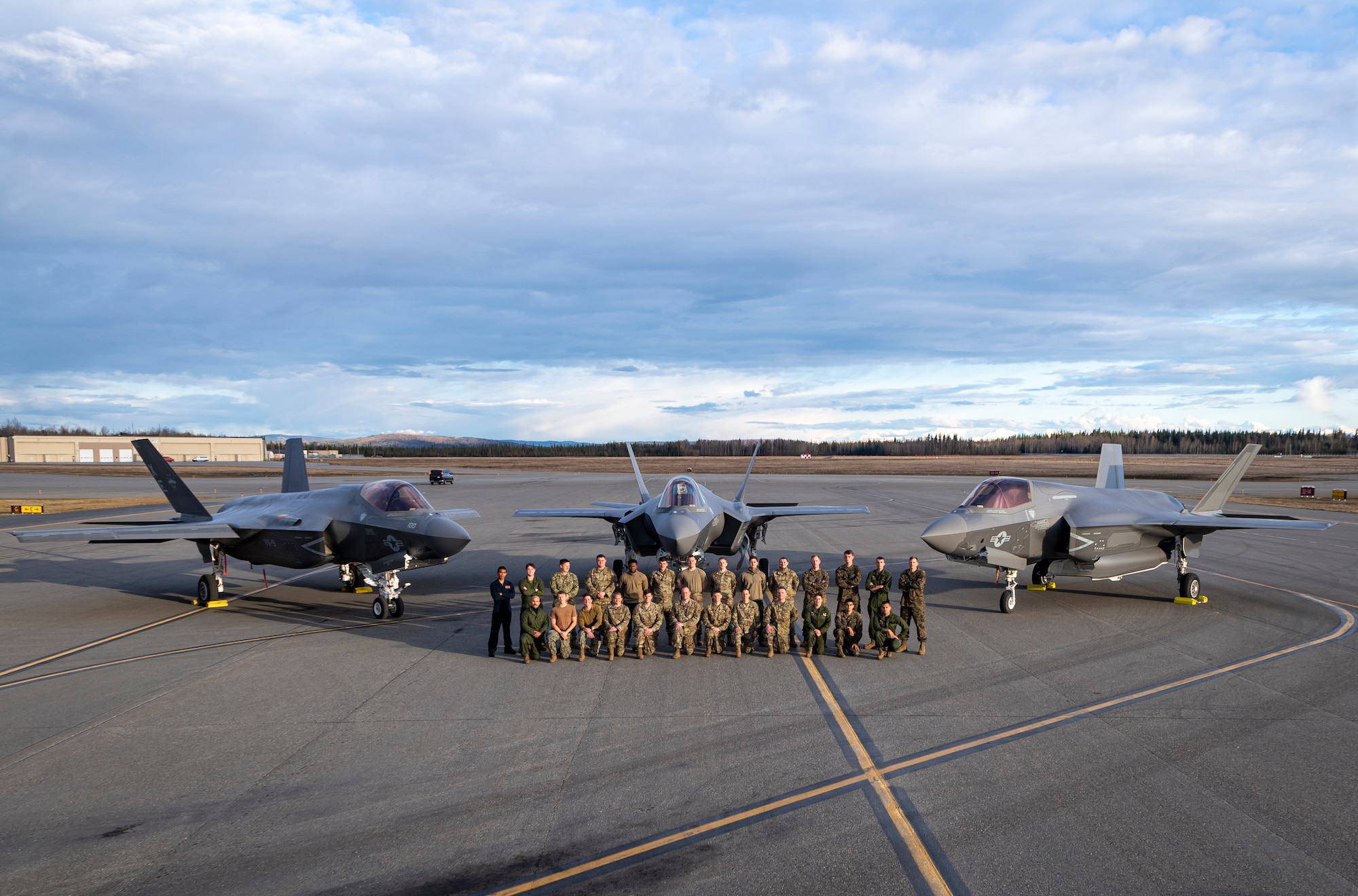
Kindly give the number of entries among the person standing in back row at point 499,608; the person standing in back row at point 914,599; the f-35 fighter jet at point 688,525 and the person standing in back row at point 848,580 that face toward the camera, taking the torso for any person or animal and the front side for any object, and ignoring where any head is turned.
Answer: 4

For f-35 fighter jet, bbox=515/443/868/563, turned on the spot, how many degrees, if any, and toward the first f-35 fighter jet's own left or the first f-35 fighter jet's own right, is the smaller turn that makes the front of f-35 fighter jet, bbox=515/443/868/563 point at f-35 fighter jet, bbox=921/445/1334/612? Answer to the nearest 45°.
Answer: approximately 90° to the first f-35 fighter jet's own left

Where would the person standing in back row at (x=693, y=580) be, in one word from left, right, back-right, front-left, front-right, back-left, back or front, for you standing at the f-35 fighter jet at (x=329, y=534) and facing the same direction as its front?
front

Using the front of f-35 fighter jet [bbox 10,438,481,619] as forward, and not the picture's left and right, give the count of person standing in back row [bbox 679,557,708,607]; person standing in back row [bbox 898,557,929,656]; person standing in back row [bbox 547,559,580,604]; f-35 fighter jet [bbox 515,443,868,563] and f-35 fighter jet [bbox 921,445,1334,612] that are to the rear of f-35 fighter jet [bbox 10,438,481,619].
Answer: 0

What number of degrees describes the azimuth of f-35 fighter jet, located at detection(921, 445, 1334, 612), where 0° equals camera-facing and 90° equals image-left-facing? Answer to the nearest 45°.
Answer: approximately 45°

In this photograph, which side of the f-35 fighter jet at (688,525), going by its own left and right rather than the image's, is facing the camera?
front

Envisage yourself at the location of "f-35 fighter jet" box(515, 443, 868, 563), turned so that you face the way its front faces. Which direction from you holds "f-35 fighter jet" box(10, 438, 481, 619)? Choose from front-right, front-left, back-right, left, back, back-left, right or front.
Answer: right

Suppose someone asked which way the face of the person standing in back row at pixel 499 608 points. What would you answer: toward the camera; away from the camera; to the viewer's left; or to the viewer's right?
toward the camera

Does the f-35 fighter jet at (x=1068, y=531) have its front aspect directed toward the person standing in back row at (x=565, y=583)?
yes

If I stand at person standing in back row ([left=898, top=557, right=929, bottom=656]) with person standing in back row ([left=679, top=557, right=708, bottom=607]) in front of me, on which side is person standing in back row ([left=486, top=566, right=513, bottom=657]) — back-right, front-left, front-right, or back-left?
front-left

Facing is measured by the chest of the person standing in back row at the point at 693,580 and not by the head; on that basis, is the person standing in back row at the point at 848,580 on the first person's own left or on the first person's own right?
on the first person's own left

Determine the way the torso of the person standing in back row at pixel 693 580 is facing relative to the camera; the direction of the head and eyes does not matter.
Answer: toward the camera

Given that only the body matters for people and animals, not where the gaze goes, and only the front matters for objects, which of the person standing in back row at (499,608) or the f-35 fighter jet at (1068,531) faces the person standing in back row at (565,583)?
the f-35 fighter jet

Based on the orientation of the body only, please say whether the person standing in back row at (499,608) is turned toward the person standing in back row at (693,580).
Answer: no

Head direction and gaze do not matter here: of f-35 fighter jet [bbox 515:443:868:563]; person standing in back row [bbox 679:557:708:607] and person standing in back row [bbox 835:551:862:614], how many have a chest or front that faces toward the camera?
3

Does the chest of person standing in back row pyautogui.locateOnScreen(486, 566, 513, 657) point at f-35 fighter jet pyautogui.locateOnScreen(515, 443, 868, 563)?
no

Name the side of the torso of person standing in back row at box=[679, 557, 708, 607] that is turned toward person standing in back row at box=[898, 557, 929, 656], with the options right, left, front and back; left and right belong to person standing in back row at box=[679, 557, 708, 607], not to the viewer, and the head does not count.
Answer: left

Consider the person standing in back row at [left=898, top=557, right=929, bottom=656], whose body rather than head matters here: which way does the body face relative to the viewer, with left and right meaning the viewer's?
facing the viewer

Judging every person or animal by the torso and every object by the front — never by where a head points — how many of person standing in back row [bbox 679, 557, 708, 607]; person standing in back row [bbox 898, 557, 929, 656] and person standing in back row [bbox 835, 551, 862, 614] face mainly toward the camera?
3

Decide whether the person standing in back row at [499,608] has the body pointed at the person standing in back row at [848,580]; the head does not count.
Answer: no
